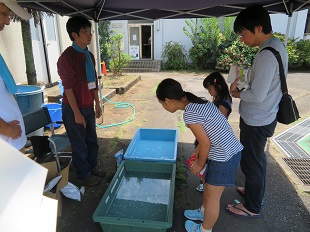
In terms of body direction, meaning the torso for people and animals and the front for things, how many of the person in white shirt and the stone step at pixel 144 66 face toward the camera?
1

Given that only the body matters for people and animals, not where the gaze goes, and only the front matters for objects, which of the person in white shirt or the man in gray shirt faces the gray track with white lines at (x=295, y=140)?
the person in white shirt

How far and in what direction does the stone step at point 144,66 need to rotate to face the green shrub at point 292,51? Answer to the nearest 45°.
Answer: approximately 90° to its left

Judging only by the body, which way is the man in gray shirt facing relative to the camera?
to the viewer's left

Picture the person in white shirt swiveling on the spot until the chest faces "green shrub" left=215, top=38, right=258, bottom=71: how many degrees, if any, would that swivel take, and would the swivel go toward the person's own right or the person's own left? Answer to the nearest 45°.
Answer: approximately 45° to the person's own left

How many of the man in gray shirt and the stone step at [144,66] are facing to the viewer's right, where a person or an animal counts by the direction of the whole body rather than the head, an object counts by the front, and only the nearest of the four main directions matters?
0

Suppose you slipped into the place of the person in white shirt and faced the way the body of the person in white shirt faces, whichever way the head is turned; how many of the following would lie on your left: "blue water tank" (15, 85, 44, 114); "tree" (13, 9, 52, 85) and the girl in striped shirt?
2

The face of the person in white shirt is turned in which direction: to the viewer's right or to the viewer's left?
to the viewer's right

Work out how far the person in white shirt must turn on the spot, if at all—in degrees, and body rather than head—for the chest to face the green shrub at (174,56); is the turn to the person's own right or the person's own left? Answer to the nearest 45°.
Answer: approximately 45° to the person's own left

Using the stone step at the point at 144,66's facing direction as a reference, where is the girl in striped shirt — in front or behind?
in front

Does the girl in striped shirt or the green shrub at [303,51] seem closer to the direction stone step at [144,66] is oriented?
the girl in striped shirt

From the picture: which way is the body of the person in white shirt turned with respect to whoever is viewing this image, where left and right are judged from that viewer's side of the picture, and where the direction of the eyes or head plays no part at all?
facing to the right of the viewer

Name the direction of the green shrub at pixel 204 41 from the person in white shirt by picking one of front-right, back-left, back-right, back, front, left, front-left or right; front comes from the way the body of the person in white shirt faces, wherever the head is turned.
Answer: front-left

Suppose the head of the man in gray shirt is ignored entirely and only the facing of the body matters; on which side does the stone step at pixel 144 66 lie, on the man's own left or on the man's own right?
on the man's own right

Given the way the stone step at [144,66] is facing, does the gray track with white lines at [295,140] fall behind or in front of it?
in front
